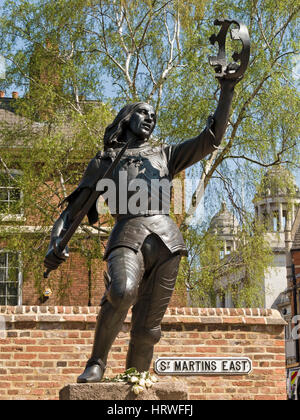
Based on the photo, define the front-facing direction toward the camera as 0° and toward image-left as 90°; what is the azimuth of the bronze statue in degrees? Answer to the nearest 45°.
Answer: approximately 0°

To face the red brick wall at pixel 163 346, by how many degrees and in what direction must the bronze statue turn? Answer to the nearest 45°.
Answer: approximately 180°

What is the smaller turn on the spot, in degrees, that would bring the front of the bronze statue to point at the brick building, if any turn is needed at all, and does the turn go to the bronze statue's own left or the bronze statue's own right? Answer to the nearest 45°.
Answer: approximately 180°
